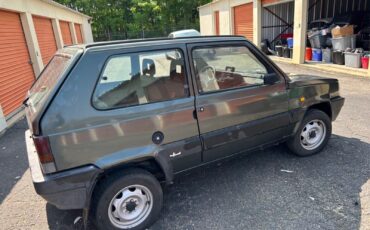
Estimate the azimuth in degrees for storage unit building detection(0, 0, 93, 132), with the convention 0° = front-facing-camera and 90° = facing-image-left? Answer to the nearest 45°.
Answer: approximately 315°

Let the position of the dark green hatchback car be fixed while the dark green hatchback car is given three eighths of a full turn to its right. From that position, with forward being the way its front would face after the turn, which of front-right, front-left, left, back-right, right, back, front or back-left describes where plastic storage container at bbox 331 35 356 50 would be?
back-left

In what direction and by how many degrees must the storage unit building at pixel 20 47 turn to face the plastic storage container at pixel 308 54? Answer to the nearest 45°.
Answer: approximately 45° to its left

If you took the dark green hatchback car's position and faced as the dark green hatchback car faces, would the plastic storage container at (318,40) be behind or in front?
in front

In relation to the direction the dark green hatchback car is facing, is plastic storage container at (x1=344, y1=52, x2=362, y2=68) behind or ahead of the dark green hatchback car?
ahead

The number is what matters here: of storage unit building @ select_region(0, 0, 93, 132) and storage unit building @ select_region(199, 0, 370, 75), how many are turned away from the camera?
0

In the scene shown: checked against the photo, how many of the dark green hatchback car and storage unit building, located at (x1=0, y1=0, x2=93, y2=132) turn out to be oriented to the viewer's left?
0

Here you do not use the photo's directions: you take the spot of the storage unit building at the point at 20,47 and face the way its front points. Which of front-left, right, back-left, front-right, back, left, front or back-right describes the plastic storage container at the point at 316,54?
front-left

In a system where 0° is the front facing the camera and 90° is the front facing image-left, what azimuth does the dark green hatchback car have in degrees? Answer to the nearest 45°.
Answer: approximately 225°

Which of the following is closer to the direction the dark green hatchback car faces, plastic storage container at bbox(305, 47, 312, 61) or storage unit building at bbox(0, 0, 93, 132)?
the plastic storage container

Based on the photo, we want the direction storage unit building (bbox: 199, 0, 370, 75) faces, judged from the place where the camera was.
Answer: facing the viewer and to the left of the viewer
